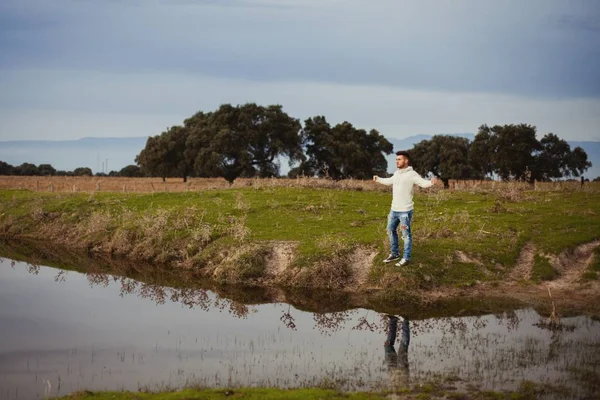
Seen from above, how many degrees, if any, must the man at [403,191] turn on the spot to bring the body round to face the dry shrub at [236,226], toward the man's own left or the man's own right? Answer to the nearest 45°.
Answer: approximately 90° to the man's own right

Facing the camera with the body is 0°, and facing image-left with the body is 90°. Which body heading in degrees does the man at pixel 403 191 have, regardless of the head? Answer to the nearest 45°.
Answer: approximately 45°

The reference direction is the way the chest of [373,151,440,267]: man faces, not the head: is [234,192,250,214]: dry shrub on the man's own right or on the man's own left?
on the man's own right

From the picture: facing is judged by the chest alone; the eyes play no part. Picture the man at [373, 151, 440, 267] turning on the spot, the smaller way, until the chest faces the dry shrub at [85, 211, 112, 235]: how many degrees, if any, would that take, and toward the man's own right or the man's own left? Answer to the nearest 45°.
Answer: approximately 90° to the man's own right

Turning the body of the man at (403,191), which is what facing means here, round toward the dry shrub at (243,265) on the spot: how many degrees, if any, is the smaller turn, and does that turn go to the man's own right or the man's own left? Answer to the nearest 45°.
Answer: approximately 90° to the man's own right

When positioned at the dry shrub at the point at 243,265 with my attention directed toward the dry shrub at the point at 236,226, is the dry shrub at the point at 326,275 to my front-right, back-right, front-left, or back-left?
back-right

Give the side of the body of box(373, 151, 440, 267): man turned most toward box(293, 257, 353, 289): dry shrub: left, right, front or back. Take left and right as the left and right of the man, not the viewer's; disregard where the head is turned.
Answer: right
